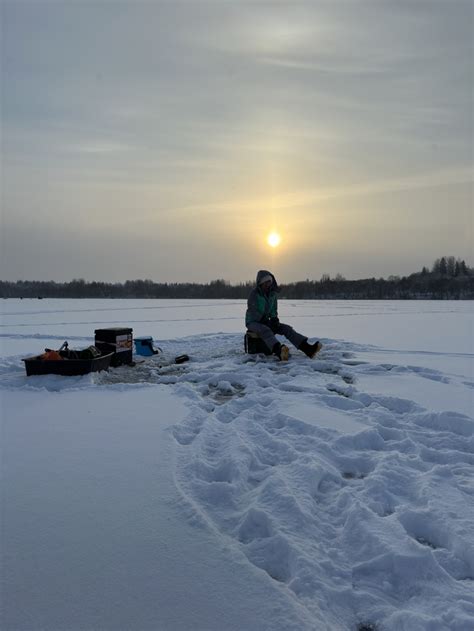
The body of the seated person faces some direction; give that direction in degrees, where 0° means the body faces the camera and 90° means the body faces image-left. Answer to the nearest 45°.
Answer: approximately 315°

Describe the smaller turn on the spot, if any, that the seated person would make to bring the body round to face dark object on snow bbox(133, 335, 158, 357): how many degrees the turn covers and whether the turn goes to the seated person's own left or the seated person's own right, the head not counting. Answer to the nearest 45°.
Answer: approximately 135° to the seated person's own right

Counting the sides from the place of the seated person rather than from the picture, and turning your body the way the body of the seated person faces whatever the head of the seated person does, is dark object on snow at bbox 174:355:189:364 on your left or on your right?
on your right
